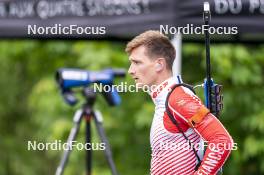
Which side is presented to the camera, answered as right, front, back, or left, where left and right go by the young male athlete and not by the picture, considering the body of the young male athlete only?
left

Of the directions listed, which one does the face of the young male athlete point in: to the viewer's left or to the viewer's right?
to the viewer's left
